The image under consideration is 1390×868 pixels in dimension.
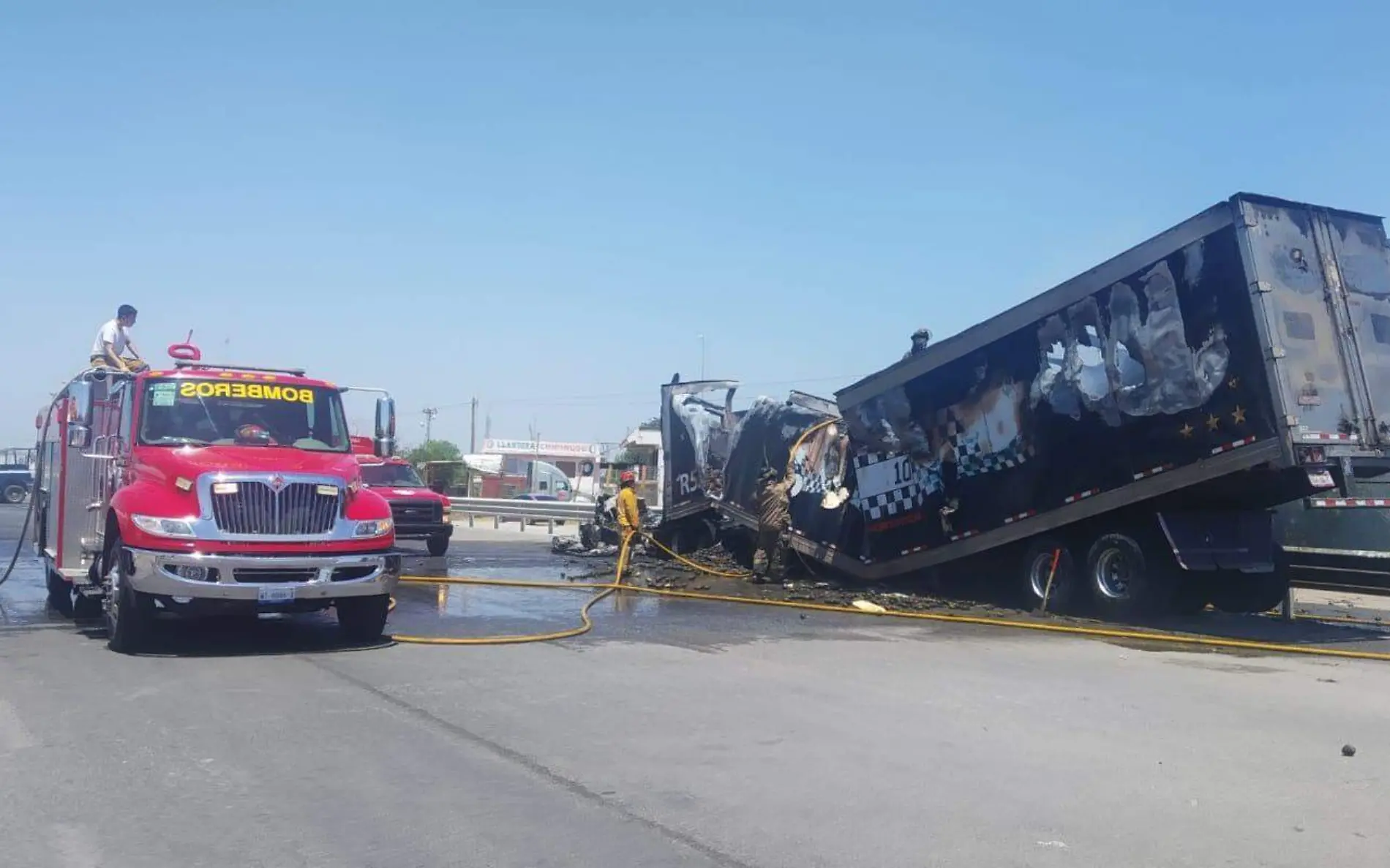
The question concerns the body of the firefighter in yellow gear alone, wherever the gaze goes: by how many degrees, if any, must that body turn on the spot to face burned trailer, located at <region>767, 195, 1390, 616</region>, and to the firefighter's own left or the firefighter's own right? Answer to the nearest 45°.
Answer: approximately 45° to the firefighter's own right

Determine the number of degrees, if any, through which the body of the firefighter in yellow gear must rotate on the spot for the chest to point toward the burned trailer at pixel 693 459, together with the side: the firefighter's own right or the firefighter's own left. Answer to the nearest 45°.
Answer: approximately 45° to the firefighter's own left

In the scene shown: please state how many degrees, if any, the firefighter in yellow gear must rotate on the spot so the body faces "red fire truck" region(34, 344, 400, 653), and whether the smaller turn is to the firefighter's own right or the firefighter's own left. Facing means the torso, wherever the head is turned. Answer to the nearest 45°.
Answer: approximately 135° to the firefighter's own right

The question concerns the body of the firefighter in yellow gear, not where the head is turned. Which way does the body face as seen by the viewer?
to the viewer's right

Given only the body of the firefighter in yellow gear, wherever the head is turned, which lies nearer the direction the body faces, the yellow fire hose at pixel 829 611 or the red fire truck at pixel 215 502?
the yellow fire hose

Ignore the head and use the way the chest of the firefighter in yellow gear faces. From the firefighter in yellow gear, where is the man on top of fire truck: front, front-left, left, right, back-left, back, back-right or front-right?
back-right

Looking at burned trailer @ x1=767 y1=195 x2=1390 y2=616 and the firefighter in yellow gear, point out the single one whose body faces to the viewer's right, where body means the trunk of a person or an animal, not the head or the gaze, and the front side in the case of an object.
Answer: the firefighter in yellow gear

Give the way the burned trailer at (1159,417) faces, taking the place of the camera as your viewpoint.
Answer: facing away from the viewer and to the left of the viewer

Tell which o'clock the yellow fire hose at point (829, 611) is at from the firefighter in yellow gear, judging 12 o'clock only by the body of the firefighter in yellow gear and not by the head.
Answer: The yellow fire hose is roughly at 2 o'clock from the firefighter in yellow gear.

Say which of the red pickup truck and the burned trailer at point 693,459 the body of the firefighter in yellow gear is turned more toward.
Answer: the burned trailer
